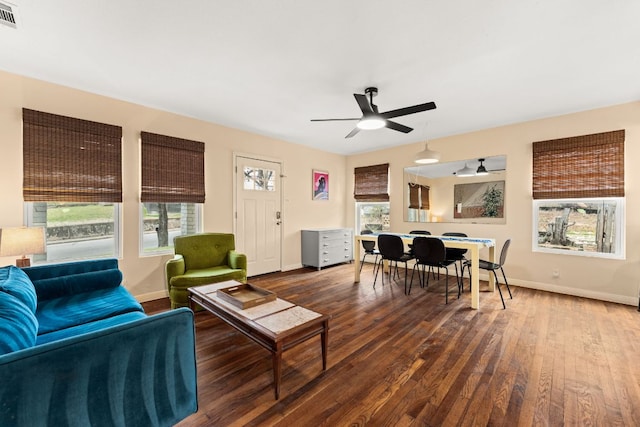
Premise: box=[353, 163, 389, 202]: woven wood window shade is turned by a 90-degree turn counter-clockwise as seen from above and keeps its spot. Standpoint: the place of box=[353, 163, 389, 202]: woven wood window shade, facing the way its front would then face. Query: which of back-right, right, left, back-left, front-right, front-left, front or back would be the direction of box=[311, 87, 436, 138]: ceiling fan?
front-right

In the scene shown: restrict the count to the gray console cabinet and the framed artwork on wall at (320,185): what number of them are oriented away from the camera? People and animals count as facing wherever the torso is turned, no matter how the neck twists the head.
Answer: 0

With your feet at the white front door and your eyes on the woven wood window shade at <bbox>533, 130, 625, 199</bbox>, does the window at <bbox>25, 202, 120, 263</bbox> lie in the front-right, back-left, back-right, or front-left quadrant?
back-right

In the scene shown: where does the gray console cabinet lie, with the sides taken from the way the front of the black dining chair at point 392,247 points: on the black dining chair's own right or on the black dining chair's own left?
on the black dining chair's own left

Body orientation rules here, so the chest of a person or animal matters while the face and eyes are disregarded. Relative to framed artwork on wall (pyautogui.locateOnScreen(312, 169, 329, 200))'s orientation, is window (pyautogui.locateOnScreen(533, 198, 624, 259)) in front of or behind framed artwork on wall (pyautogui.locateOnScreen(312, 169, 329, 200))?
in front

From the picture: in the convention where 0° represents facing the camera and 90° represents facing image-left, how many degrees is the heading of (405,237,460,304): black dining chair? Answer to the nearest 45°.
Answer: approximately 225°

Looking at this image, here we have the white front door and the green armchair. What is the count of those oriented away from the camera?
0

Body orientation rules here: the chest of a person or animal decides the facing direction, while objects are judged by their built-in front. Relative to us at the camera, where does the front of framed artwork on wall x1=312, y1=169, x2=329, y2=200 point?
facing the viewer and to the right of the viewer

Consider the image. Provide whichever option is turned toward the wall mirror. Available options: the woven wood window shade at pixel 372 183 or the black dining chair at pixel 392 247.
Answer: the black dining chair

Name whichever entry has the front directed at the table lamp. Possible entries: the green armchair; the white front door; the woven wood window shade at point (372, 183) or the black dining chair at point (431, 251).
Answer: the woven wood window shade
